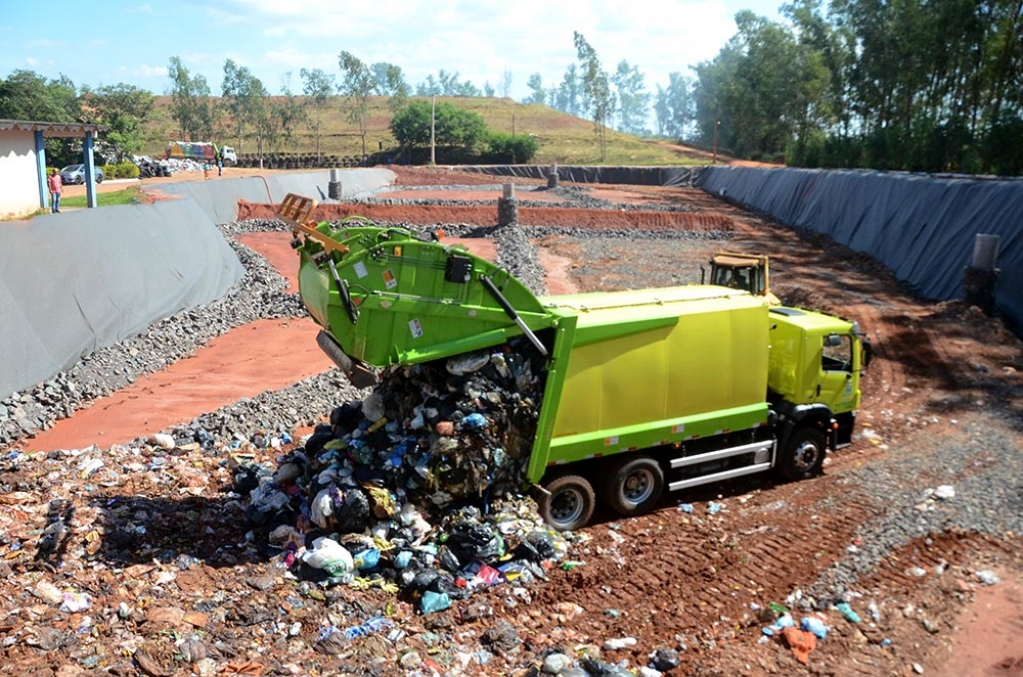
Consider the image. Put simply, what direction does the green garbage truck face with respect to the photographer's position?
facing away from the viewer and to the right of the viewer

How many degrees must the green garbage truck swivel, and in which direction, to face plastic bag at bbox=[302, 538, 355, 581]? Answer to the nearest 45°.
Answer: approximately 180°

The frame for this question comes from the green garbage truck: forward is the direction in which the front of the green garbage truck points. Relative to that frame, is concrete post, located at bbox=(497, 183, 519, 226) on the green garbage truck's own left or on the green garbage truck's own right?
on the green garbage truck's own left

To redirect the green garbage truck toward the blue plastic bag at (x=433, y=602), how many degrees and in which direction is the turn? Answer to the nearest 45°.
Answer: approximately 180°

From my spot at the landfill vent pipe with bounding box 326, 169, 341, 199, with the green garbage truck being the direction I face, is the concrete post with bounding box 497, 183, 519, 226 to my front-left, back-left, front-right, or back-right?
front-left

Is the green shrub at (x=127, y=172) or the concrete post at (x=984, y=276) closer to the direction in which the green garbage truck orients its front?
the concrete post

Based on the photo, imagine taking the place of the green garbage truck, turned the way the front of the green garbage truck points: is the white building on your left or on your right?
on your left

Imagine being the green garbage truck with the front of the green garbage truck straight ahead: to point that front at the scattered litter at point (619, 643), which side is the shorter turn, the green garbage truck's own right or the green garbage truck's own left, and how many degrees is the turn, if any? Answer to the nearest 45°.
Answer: approximately 135° to the green garbage truck's own right

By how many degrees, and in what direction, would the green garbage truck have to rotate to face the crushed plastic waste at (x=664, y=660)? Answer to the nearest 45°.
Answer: approximately 135° to its right

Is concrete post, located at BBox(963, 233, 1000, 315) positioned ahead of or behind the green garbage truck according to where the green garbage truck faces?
ahead

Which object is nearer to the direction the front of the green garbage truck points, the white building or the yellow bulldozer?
the yellow bulldozer

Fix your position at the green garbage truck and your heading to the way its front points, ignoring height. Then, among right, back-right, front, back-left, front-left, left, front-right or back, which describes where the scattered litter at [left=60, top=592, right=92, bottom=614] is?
back
